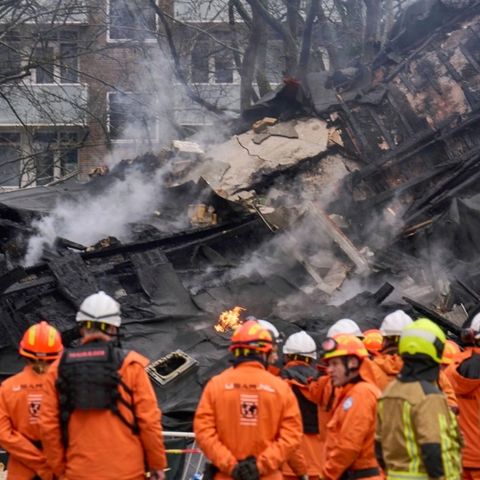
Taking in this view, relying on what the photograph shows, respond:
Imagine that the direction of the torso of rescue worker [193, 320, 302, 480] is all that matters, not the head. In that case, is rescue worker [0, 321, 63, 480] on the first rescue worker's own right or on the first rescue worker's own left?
on the first rescue worker's own left

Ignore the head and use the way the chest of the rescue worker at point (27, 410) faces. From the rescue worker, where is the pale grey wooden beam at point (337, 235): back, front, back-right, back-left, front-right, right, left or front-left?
front-right

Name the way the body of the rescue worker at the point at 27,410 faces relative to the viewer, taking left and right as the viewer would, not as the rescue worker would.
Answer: facing away from the viewer

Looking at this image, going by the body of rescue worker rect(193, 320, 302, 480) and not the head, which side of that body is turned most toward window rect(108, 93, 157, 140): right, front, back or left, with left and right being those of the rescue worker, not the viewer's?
front

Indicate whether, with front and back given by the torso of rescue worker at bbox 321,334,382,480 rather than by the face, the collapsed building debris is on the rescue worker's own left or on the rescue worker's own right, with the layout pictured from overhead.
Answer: on the rescue worker's own right

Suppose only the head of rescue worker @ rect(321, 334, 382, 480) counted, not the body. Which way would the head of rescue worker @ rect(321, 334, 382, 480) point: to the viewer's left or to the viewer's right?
to the viewer's left

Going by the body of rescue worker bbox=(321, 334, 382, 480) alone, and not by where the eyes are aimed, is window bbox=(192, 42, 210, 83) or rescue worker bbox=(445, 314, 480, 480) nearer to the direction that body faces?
the window

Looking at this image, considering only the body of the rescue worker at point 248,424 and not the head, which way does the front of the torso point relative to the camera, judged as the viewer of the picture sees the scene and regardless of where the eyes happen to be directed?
away from the camera

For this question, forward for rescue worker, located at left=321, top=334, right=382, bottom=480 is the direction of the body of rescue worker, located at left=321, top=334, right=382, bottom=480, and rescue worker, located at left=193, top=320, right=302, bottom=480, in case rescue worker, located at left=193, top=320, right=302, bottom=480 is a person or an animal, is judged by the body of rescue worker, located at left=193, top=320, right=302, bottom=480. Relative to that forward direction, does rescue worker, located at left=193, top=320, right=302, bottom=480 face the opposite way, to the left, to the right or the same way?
to the right

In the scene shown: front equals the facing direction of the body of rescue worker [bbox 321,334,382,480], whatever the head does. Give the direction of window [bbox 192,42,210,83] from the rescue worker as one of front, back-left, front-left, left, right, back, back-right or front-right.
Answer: right

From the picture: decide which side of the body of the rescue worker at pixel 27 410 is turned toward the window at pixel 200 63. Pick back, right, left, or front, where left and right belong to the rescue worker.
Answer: front

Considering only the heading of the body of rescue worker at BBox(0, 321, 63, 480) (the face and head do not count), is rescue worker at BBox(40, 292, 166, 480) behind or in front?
behind

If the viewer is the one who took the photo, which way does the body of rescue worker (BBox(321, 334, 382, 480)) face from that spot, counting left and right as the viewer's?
facing to the left of the viewer

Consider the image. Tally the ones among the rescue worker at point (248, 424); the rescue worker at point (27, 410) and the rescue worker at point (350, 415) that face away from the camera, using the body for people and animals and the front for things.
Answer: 2
